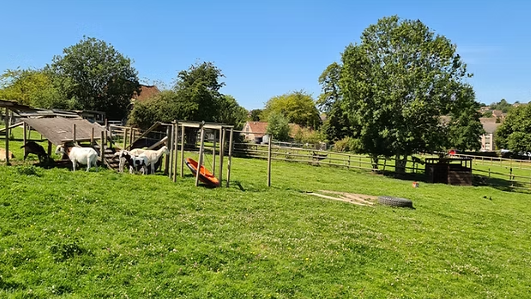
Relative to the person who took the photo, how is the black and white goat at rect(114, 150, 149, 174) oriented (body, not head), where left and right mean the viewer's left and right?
facing to the left of the viewer

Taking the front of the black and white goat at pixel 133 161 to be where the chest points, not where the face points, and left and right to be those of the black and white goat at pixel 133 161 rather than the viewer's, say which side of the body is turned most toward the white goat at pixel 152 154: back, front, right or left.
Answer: back

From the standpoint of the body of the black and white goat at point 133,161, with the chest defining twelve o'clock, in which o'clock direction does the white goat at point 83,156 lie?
the white goat at point 83,156 is roughly at 11 o'clock from the black and white goat at point 133,161.

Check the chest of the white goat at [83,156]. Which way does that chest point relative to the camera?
to the viewer's left

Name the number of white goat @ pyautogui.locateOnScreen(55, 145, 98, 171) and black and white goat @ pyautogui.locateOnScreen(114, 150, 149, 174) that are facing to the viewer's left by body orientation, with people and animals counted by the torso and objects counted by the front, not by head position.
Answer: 2
